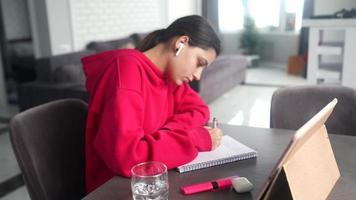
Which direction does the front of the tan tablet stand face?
to the viewer's left

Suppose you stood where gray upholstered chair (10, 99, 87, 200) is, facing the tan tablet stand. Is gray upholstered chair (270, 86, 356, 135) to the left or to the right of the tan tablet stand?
left

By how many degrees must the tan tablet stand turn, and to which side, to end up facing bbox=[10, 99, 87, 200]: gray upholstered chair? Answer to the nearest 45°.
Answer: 0° — it already faces it

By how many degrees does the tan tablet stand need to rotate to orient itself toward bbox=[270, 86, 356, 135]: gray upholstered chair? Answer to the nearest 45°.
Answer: approximately 90° to its right
